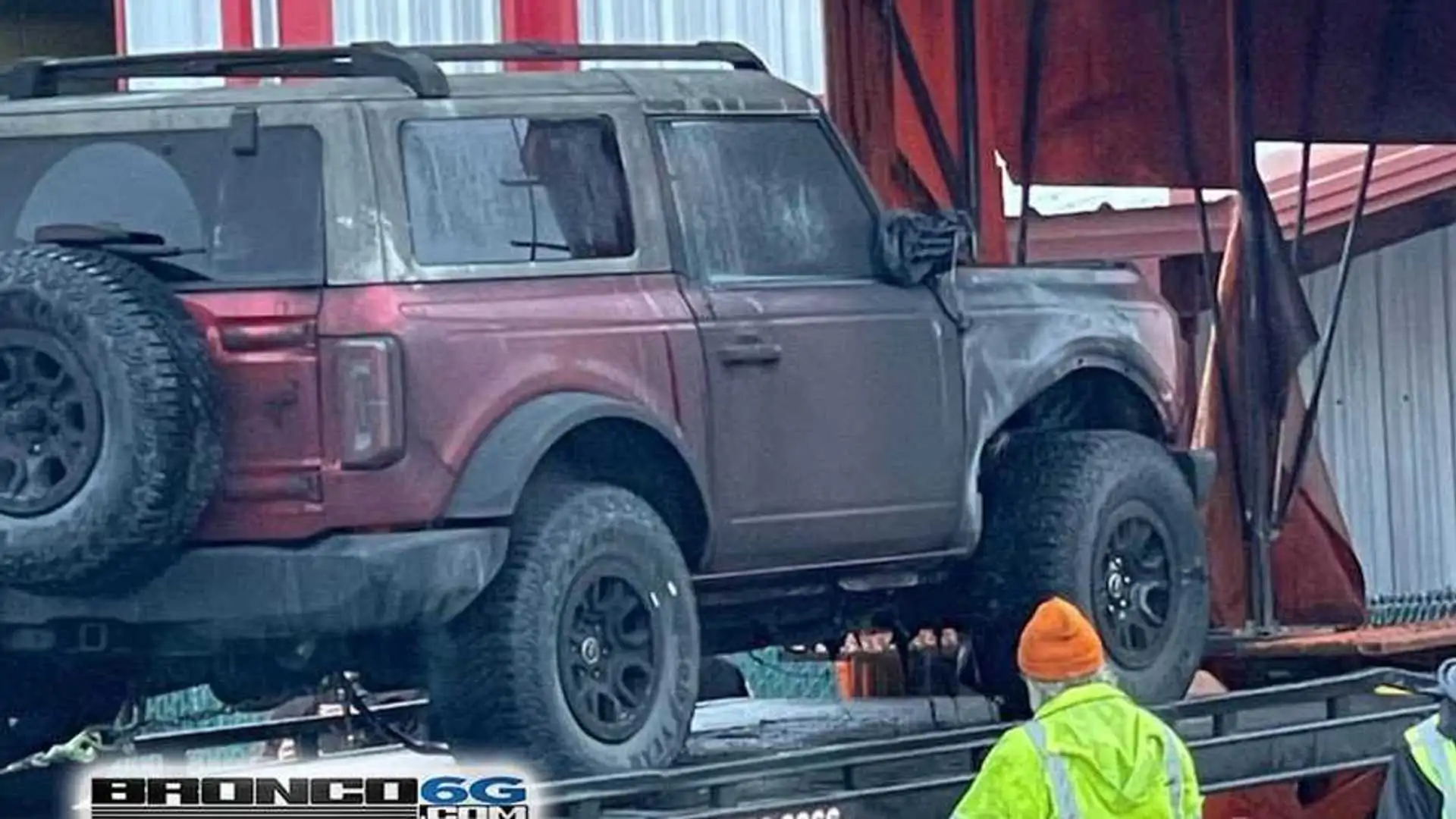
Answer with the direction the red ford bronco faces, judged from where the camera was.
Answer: facing away from the viewer and to the right of the viewer

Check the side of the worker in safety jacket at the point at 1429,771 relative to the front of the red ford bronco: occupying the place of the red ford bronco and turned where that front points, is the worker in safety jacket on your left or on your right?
on your right

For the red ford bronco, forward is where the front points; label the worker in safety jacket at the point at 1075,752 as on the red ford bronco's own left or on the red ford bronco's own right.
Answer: on the red ford bronco's own right
